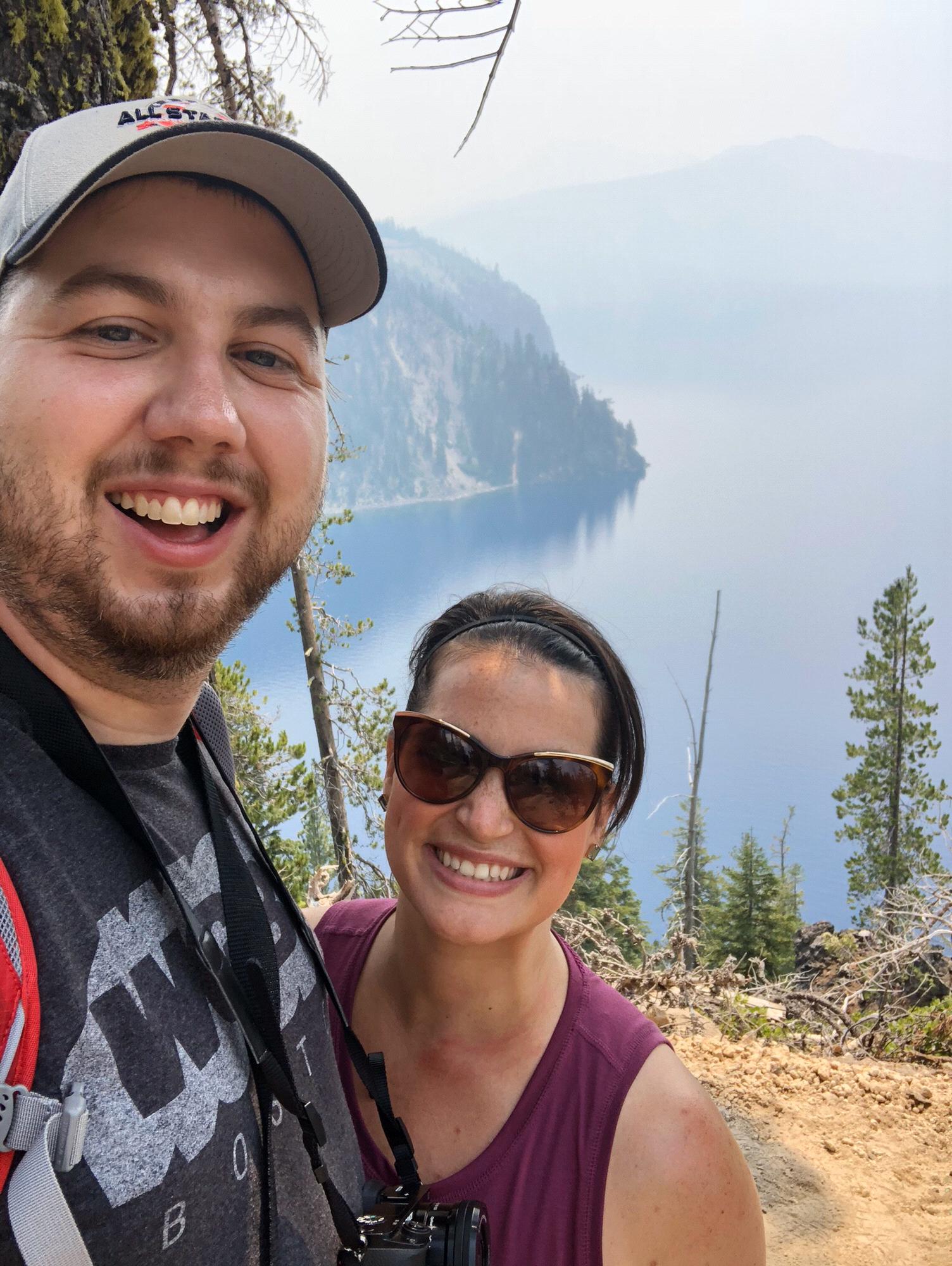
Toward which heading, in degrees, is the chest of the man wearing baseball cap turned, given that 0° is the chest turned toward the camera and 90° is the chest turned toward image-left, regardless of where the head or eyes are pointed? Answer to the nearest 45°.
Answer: approximately 315°

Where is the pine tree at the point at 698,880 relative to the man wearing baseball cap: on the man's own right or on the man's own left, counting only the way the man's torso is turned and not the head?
on the man's own left

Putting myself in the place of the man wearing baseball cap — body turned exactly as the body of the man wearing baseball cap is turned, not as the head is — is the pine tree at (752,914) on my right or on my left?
on my left

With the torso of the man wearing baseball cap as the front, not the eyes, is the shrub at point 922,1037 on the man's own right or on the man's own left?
on the man's own left

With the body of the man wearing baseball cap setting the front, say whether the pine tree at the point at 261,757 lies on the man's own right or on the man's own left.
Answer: on the man's own left
